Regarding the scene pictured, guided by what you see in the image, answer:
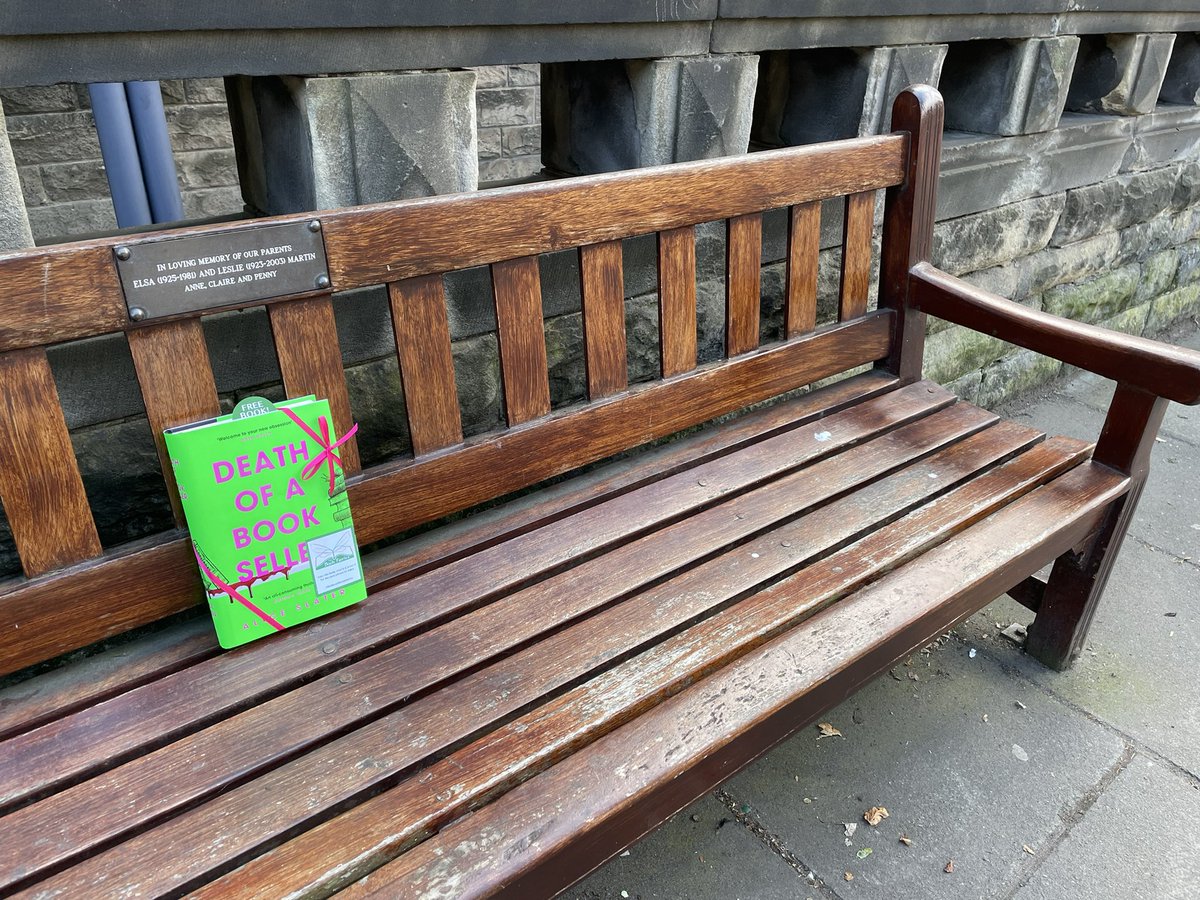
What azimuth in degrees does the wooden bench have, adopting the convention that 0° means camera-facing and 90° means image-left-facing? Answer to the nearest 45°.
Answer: approximately 315°

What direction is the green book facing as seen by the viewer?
toward the camera

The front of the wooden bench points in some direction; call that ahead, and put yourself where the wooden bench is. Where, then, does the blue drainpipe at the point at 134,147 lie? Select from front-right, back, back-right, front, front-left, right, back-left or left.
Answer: back

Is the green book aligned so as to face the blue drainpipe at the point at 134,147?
no
